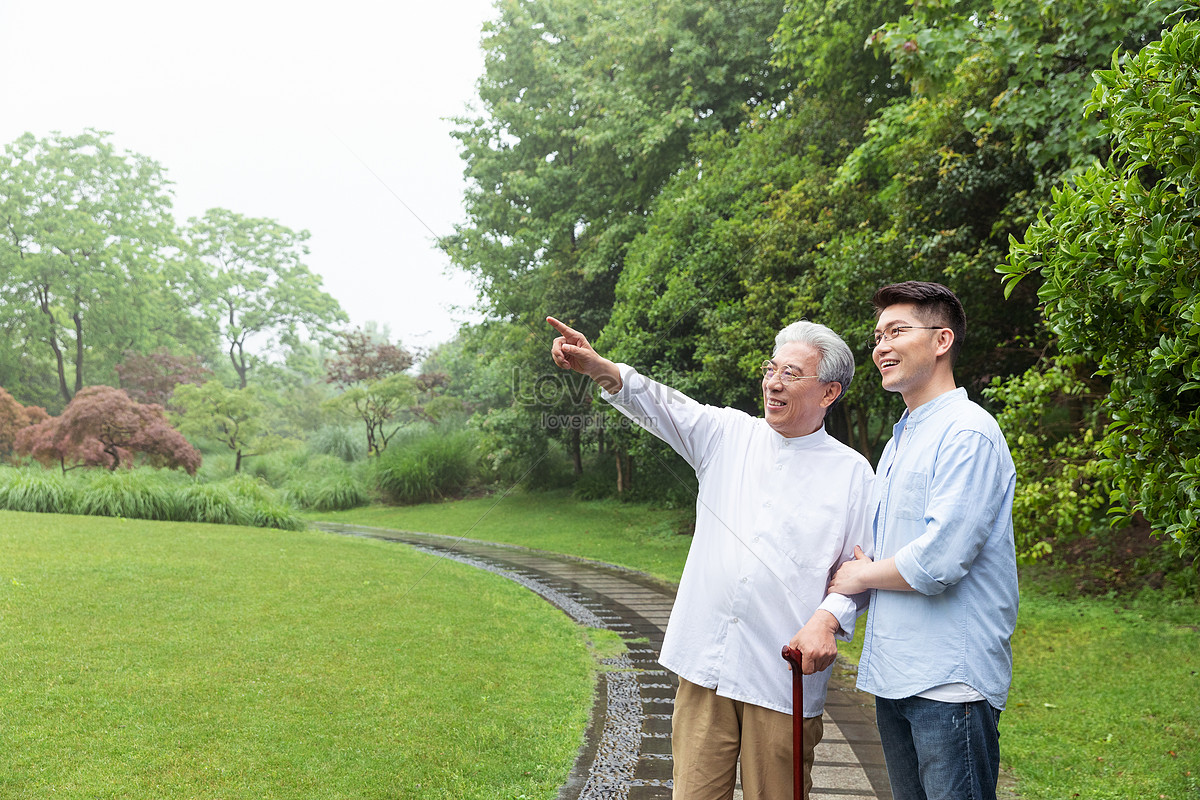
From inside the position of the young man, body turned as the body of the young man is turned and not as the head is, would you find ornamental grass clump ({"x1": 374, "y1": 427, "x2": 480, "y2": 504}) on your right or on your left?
on your right

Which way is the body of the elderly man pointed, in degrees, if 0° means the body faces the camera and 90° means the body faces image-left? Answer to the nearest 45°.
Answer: approximately 45°

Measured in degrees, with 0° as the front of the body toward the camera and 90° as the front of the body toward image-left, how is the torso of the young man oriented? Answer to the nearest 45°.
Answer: approximately 45°

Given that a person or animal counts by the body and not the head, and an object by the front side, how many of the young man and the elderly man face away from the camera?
0

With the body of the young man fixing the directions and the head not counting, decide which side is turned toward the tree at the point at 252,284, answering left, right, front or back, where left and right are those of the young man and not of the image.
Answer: right

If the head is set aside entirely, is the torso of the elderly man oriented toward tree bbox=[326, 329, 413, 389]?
no

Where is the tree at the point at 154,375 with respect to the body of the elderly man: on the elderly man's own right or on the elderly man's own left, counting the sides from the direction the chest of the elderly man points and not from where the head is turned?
on the elderly man's own right

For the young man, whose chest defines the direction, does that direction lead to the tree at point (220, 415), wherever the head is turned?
no

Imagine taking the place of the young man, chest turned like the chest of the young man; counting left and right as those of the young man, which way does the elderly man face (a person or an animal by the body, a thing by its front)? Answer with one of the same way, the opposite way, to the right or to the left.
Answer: the same way

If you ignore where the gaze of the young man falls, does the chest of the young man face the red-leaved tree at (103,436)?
no

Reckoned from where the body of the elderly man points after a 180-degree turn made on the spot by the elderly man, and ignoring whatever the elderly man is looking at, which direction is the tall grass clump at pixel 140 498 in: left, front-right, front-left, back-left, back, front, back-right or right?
left

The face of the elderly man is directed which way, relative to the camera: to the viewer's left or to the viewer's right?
to the viewer's left

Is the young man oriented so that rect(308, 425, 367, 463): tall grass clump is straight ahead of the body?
no

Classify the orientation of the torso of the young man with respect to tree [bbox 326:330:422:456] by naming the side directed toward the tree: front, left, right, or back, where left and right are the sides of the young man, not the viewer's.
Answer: right
